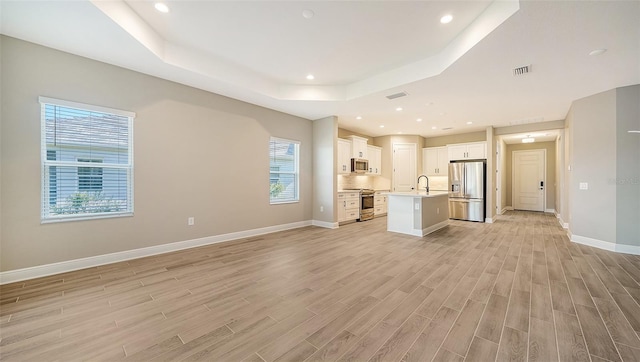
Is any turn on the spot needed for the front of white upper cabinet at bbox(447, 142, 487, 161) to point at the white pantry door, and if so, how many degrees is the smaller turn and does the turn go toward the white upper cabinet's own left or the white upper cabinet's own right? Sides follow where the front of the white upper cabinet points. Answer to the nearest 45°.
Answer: approximately 90° to the white upper cabinet's own right

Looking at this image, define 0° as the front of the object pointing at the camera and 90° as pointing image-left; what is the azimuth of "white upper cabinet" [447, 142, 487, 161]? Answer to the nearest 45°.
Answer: approximately 0°

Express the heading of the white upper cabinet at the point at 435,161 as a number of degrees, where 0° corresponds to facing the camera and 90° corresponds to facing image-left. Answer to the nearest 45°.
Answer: approximately 0°

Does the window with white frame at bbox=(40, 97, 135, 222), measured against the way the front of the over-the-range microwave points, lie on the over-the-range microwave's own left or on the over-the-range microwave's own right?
on the over-the-range microwave's own right

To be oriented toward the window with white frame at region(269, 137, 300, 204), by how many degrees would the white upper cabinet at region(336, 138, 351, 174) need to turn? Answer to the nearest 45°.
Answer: approximately 90° to its right

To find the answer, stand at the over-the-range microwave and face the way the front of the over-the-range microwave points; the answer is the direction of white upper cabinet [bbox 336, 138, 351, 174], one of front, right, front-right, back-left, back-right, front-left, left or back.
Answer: right

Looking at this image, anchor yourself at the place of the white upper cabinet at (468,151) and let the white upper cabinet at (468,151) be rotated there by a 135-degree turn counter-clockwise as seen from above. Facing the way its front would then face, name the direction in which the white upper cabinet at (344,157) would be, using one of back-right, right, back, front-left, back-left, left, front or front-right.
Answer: back

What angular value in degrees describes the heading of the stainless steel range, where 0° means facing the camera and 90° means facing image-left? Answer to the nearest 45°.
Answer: approximately 315°

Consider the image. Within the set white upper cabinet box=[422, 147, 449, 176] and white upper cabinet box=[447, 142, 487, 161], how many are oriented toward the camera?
2

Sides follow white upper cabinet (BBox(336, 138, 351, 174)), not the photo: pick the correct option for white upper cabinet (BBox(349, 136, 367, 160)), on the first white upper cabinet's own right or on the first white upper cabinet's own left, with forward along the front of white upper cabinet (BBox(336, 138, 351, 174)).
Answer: on the first white upper cabinet's own left

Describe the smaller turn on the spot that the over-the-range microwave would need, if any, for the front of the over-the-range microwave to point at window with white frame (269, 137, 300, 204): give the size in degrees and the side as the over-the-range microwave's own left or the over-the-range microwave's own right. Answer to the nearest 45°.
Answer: approximately 90° to the over-the-range microwave's own right

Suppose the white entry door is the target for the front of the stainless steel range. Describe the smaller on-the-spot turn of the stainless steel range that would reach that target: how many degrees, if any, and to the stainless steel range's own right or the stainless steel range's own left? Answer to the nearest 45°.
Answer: approximately 90° to the stainless steel range's own left

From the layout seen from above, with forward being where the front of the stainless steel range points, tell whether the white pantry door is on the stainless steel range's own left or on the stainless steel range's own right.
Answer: on the stainless steel range's own left
